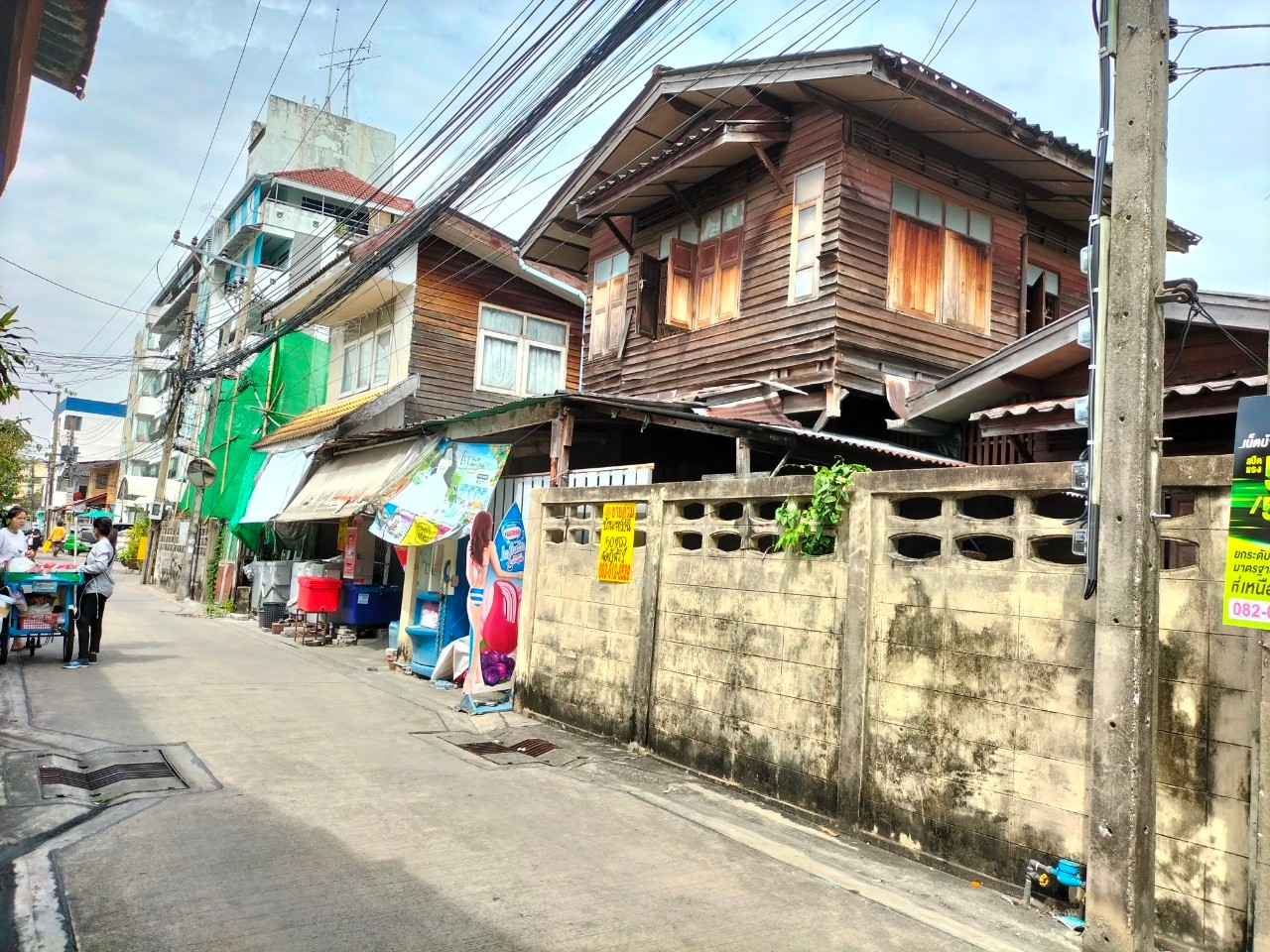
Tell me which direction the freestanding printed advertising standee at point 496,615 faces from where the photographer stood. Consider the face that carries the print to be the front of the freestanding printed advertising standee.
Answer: facing the viewer

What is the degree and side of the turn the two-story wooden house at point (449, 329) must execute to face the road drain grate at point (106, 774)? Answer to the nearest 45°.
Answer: approximately 45° to its left

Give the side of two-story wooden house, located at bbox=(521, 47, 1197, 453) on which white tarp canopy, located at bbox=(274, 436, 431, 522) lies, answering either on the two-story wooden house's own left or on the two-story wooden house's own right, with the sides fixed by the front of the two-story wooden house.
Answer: on the two-story wooden house's own right

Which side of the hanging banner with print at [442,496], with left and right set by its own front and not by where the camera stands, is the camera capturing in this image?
front

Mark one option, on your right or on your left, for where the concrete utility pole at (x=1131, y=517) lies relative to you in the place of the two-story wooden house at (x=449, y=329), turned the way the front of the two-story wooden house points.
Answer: on your left

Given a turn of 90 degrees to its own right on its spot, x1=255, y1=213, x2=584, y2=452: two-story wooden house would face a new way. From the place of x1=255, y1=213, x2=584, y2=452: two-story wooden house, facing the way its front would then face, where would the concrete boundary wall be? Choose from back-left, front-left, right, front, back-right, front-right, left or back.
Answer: back-left

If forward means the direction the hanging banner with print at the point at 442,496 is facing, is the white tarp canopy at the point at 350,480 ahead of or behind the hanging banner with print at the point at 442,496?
behind

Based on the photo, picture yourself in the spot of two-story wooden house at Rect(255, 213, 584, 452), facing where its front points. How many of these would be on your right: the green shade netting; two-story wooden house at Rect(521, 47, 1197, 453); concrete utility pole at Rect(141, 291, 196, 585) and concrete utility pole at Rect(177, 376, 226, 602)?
3

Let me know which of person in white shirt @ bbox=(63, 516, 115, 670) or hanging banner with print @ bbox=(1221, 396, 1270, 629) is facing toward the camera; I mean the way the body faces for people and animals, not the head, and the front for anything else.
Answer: the hanging banner with print

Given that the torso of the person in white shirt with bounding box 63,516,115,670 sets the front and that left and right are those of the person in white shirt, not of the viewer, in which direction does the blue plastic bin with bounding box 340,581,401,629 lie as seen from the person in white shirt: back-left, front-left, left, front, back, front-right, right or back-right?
back-right

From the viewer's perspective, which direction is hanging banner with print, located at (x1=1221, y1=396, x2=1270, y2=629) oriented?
toward the camera
